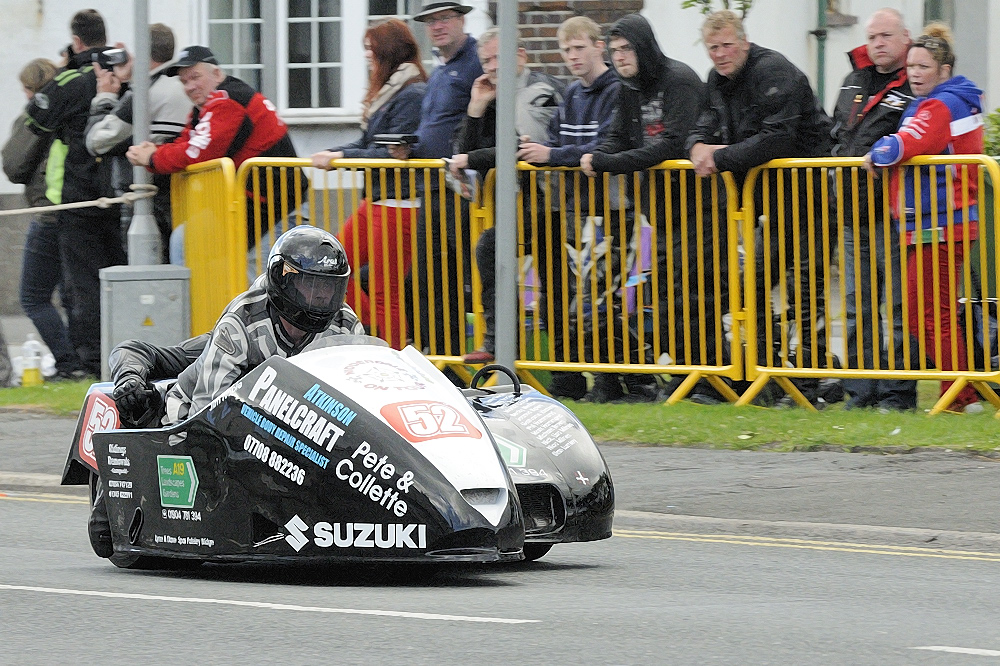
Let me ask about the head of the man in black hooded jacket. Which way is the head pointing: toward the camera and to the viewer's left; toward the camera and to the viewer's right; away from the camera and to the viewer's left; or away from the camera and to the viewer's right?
toward the camera and to the viewer's left

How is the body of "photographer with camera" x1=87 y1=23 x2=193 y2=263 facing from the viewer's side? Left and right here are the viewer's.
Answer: facing to the left of the viewer

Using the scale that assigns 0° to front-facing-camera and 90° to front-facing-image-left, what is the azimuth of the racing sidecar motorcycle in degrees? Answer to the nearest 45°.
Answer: approximately 315°

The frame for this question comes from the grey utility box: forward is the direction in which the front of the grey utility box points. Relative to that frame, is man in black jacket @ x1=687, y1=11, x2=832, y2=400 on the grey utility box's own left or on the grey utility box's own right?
on the grey utility box's own left

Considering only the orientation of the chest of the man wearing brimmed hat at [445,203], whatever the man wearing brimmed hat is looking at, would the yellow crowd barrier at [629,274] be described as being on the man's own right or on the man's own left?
on the man's own left

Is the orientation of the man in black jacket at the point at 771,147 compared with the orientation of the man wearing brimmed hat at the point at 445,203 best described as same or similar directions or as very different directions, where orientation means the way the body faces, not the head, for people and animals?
same or similar directions

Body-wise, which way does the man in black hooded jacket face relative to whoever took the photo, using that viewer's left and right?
facing the viewer and to the left of the viewer

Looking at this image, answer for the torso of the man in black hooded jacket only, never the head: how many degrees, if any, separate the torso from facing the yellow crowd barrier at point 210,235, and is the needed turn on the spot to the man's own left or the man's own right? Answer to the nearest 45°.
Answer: approximately 90° to the man's own right

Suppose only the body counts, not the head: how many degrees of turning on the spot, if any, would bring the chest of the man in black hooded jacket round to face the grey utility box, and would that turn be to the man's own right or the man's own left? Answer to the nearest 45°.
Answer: approximately 45° to the man's own right

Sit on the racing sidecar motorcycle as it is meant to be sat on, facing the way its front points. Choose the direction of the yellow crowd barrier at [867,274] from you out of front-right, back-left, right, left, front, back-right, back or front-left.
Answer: left

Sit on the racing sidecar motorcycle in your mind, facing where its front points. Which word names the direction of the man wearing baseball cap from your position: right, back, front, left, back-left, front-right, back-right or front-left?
back-left

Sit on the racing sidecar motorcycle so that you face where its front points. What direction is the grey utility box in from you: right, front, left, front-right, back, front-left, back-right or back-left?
back-left

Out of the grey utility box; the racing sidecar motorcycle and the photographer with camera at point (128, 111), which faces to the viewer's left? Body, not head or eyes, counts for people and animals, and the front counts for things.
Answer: the photographer with camera

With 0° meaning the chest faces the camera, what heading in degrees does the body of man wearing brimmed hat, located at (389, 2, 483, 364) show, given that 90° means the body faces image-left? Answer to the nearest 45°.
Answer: approximately 45°

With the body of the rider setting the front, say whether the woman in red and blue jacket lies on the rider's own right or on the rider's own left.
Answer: on the rider's own left

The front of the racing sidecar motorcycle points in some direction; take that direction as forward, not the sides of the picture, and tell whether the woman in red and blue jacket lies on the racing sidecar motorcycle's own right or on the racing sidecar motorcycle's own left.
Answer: on the racing sidecar motorcycle's own left

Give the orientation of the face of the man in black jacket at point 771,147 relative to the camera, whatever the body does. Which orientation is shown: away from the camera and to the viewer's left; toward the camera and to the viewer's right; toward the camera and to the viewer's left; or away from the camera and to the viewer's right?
toward the camera and to the viewer's left

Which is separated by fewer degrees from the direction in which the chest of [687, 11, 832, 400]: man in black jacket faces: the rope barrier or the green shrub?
the rope barrier
